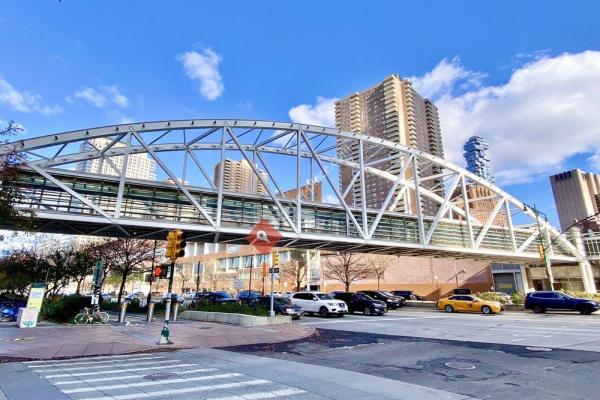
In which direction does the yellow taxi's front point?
to the viewer's right

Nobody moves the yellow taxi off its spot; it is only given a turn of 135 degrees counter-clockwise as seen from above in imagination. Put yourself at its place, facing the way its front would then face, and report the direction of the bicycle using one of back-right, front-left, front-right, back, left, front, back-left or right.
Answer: left

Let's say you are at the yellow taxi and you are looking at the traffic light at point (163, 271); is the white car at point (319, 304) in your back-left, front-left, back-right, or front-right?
front-right

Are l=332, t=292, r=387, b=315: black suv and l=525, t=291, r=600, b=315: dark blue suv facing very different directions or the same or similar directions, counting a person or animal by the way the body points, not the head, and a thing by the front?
same or similar directions

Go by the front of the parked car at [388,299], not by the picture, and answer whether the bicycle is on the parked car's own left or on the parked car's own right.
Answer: on the parked car's own right

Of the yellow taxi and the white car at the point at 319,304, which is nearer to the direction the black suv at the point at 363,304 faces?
the yellow taxi

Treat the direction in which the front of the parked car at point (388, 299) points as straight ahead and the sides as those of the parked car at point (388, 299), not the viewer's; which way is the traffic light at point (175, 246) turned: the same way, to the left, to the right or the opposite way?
to the left
